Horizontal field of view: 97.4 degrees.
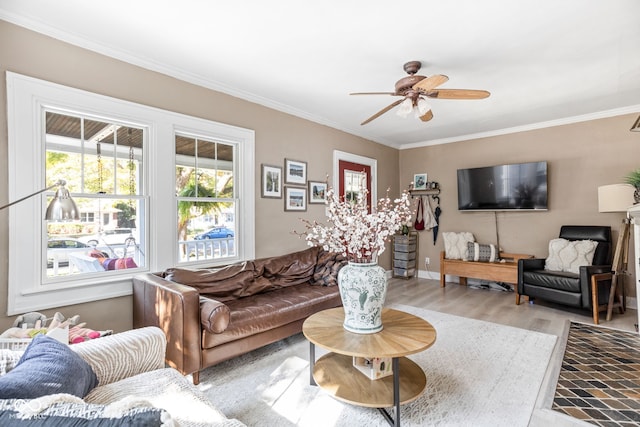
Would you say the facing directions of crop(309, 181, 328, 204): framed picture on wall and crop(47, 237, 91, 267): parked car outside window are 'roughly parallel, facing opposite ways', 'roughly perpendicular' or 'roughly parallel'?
roughly perpendicular

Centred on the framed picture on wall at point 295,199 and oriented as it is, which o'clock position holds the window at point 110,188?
The window is roughly at 3 o'clock from the framed picture on wall.

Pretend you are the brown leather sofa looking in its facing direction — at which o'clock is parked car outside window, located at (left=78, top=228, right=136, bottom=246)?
The parked car outside window is roughly at 5 o'clock from the brown leather sofa.

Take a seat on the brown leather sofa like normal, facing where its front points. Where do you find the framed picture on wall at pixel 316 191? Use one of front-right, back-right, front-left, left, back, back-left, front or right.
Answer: left

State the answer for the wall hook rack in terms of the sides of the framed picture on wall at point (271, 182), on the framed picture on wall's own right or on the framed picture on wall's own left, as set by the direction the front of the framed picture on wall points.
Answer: on the framed picture on wall's own left

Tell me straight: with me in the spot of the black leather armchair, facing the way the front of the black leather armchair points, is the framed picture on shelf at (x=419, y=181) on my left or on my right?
on my right

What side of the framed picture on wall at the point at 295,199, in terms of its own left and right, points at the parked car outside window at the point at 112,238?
back

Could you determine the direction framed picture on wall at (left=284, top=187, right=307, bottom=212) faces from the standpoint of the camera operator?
facing the viewer and to the right of the viewer

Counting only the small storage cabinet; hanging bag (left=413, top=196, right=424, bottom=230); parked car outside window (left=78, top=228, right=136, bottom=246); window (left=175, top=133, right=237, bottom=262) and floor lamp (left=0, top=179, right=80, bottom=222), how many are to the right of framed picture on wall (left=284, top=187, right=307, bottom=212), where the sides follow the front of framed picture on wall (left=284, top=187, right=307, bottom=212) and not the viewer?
3
